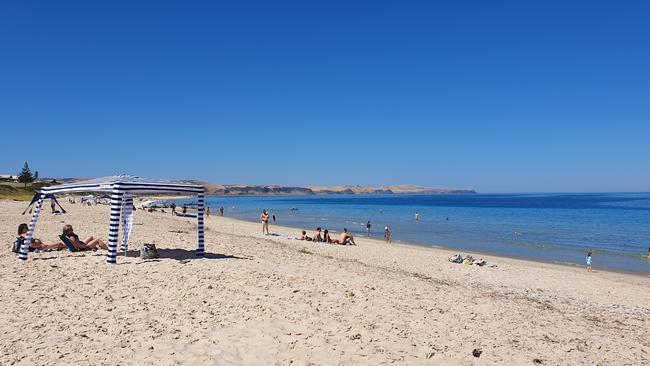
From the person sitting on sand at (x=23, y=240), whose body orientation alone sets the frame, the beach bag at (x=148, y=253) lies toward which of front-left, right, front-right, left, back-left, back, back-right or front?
front-right

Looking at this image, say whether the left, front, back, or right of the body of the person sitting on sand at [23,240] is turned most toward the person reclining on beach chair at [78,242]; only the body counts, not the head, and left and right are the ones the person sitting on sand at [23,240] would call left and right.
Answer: front

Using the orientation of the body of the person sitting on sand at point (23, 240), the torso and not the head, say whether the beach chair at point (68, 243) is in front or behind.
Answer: in front

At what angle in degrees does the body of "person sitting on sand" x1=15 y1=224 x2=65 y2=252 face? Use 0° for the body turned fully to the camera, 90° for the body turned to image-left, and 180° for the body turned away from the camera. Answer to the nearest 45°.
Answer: approximately 270°
